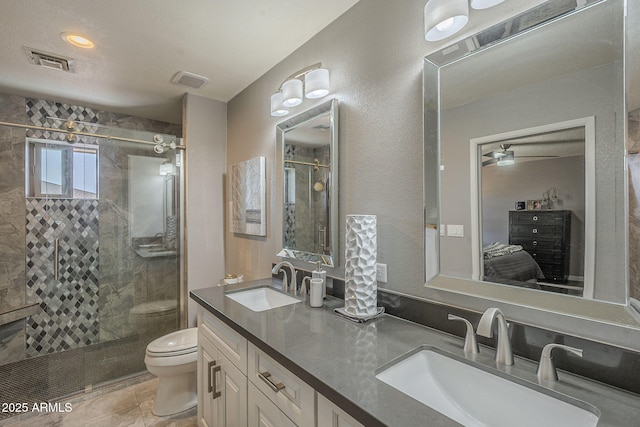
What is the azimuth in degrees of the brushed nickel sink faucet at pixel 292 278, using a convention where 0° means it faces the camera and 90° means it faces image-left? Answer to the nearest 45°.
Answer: approximately 45°

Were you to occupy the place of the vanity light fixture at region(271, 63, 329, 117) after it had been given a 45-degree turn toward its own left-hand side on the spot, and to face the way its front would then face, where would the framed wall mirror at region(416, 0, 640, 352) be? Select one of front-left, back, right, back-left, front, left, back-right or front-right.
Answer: front-left

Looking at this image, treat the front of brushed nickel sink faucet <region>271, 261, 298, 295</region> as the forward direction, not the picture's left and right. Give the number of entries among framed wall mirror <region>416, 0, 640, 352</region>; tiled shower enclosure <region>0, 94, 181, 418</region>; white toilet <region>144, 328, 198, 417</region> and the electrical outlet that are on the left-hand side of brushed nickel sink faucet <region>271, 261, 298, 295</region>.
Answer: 2

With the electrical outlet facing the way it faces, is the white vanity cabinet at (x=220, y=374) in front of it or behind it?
in front

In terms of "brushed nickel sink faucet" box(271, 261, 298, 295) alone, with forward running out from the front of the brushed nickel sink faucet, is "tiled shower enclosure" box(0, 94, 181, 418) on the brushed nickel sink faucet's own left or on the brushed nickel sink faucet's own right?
on the brushed nickel sink faucet's own right

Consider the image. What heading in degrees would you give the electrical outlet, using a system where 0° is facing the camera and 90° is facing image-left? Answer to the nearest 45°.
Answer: approximately 45°
